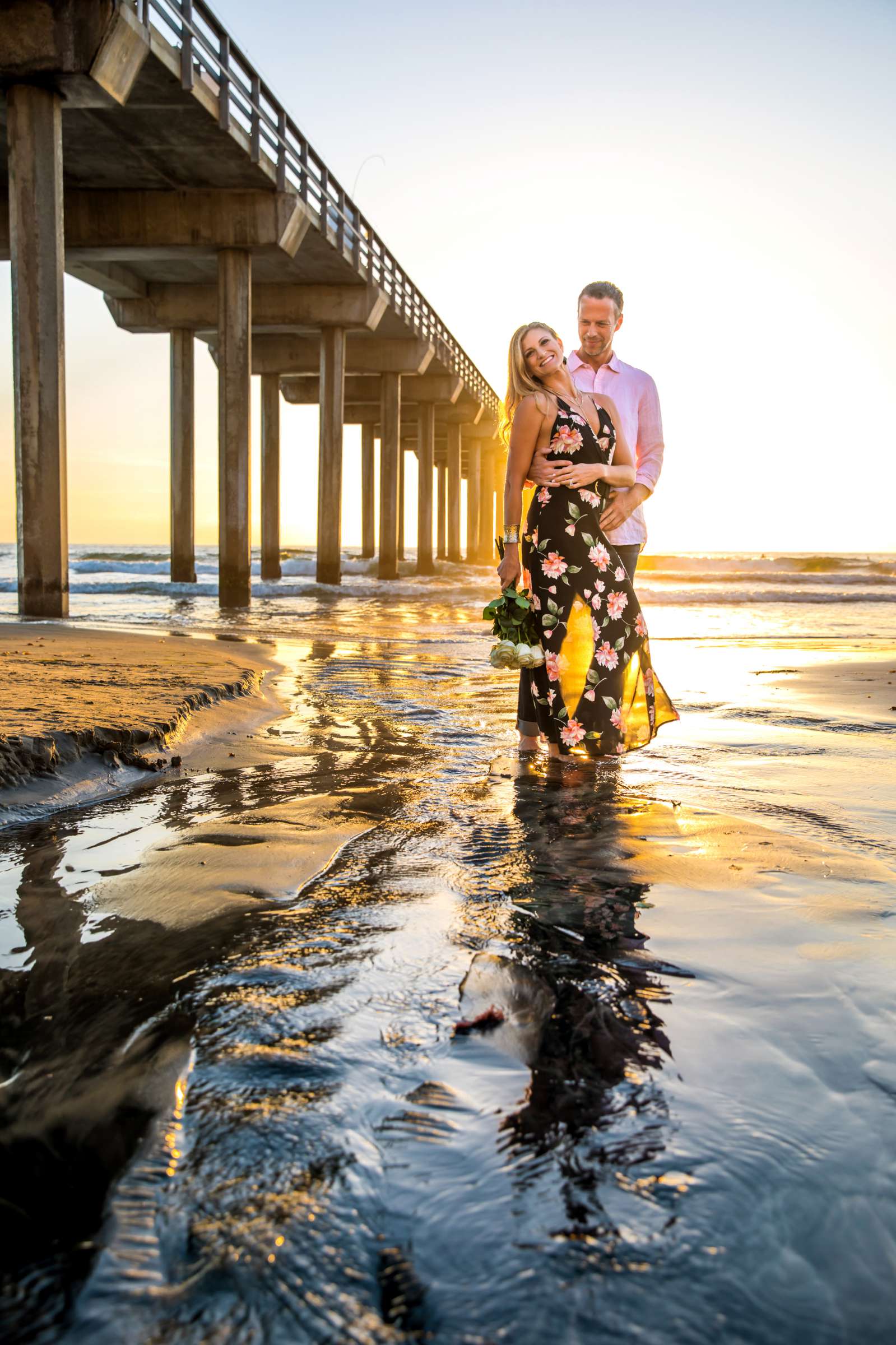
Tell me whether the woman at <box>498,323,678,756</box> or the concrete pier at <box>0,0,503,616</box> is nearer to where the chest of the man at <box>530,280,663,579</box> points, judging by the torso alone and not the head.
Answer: the woman

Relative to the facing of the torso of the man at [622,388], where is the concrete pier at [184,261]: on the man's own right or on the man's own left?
on the man's own right

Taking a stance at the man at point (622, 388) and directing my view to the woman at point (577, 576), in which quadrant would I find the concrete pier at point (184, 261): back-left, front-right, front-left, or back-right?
back-right

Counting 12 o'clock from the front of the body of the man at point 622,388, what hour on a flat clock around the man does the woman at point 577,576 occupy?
The woman is roughly at 11 o'clock from the man.

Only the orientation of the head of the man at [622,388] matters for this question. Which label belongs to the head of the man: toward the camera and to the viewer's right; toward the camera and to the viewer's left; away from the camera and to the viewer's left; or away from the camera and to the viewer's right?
toward the camera and to the viewer's left

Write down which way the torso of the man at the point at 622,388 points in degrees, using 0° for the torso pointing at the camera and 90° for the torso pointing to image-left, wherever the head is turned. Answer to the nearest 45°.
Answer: approximately 45°
